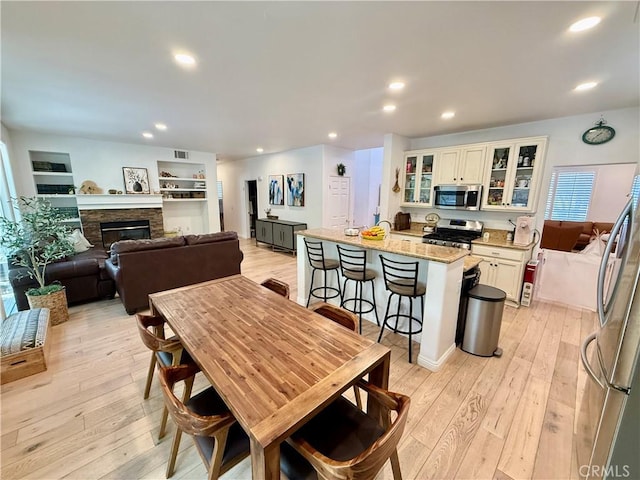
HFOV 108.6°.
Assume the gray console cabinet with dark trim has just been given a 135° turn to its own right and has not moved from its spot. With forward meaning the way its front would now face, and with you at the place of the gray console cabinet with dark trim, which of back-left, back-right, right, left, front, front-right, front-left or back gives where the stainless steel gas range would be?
back-right

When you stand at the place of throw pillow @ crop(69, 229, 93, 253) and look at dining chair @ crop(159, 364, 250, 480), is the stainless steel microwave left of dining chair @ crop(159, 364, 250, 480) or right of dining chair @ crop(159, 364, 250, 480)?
left

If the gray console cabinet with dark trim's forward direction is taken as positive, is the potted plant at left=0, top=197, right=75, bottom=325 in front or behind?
in front

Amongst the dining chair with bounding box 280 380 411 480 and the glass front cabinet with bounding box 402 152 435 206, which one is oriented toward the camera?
the glass front cabinet

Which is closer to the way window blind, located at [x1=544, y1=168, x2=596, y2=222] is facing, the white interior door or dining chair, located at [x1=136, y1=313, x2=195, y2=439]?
the dining chair

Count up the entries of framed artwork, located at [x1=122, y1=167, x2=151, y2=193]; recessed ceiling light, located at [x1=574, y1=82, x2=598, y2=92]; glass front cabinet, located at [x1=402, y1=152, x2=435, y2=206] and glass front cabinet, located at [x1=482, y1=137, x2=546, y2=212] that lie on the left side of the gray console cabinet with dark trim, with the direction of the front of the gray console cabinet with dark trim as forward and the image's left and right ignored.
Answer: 3

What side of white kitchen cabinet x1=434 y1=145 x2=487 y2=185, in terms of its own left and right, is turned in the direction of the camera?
front

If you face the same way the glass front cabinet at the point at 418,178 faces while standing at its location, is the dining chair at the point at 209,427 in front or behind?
in front

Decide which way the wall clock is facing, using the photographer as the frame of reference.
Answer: facing the viewer

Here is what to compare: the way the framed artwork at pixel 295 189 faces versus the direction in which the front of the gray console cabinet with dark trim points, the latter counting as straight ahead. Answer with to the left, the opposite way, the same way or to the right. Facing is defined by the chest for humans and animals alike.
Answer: the same way

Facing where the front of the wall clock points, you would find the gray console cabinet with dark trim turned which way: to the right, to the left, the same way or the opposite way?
the same way

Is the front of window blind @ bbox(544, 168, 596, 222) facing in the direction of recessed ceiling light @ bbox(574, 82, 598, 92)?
yes

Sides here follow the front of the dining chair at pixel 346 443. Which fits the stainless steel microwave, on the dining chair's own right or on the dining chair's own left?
on the dining chair's own right

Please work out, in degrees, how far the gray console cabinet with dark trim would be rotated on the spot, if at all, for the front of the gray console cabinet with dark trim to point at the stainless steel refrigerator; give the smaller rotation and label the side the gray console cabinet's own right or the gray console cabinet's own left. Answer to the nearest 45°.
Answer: approximately 45° to the gray console cabinet's own left

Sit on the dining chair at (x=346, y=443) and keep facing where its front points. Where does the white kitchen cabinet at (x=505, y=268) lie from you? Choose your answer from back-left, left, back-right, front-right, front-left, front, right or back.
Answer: right

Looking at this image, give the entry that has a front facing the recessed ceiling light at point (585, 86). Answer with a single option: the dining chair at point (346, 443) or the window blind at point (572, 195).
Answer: the window blind

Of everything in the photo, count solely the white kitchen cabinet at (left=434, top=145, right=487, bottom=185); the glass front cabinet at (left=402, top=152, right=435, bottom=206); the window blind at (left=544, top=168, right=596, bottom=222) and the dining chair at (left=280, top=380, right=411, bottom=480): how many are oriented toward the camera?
3

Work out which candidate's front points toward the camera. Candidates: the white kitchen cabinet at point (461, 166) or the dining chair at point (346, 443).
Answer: the white kitchen cabinet

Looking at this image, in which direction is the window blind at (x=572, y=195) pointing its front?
toward the camera
